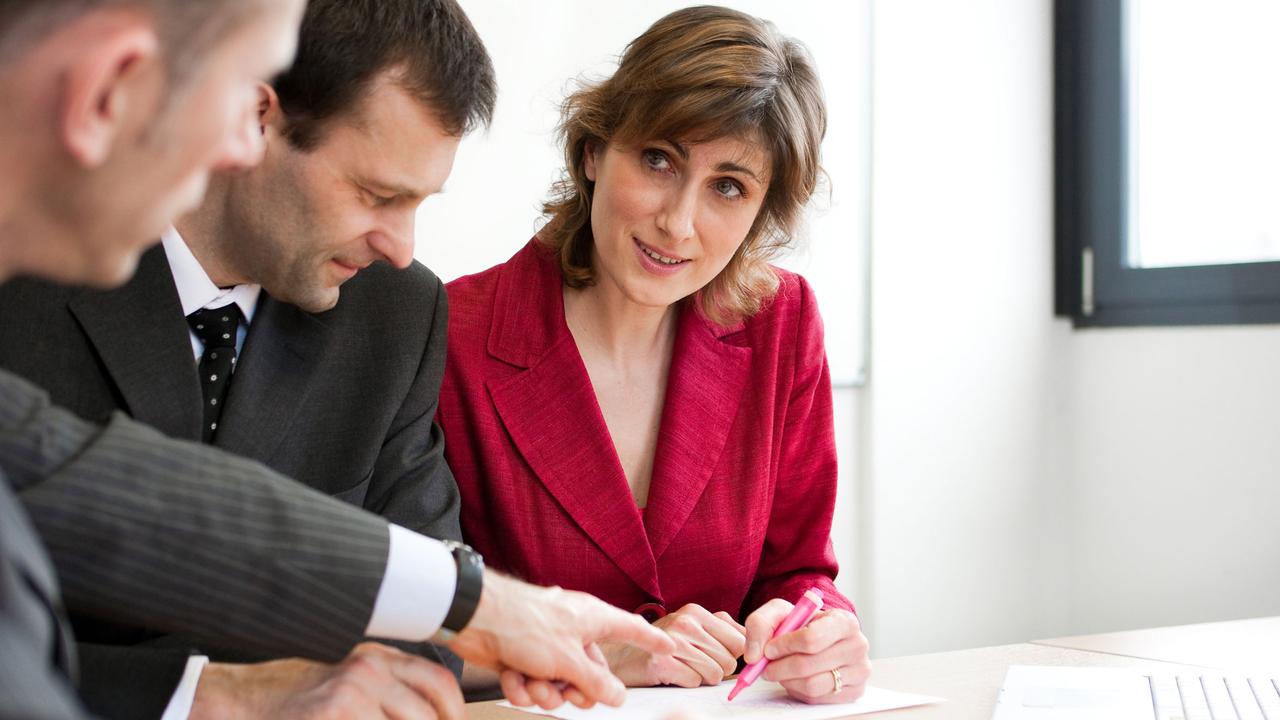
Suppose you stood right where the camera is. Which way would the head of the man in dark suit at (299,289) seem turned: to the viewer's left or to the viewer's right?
to the viewer's right

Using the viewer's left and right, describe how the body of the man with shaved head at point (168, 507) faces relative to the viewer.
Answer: facing to the right of the viewer

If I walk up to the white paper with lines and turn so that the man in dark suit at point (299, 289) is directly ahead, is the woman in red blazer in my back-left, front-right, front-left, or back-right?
front-right

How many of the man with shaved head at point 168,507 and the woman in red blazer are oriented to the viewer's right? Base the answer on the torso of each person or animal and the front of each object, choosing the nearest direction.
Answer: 1

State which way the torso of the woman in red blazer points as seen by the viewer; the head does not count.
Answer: toward the camera

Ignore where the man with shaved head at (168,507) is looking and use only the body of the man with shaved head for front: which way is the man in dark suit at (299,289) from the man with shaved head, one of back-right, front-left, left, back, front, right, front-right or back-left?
left

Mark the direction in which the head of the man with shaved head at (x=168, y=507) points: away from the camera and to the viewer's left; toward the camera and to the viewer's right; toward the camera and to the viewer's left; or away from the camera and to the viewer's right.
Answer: away from the camera and to the viewer's right

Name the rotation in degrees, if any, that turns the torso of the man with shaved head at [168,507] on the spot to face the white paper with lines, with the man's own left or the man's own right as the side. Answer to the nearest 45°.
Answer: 0° — they already face it

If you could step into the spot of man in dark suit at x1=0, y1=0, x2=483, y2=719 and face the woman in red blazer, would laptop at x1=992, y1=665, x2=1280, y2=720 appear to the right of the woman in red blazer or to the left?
right

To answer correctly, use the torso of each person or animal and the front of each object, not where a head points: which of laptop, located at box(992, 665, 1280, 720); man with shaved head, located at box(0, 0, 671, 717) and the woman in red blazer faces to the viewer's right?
the man with shaved head

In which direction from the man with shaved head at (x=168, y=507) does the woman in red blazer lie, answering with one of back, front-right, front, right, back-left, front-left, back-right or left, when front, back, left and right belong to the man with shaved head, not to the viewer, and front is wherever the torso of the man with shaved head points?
front-left

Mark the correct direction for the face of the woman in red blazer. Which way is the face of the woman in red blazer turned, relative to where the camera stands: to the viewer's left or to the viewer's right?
to the viewer's left
